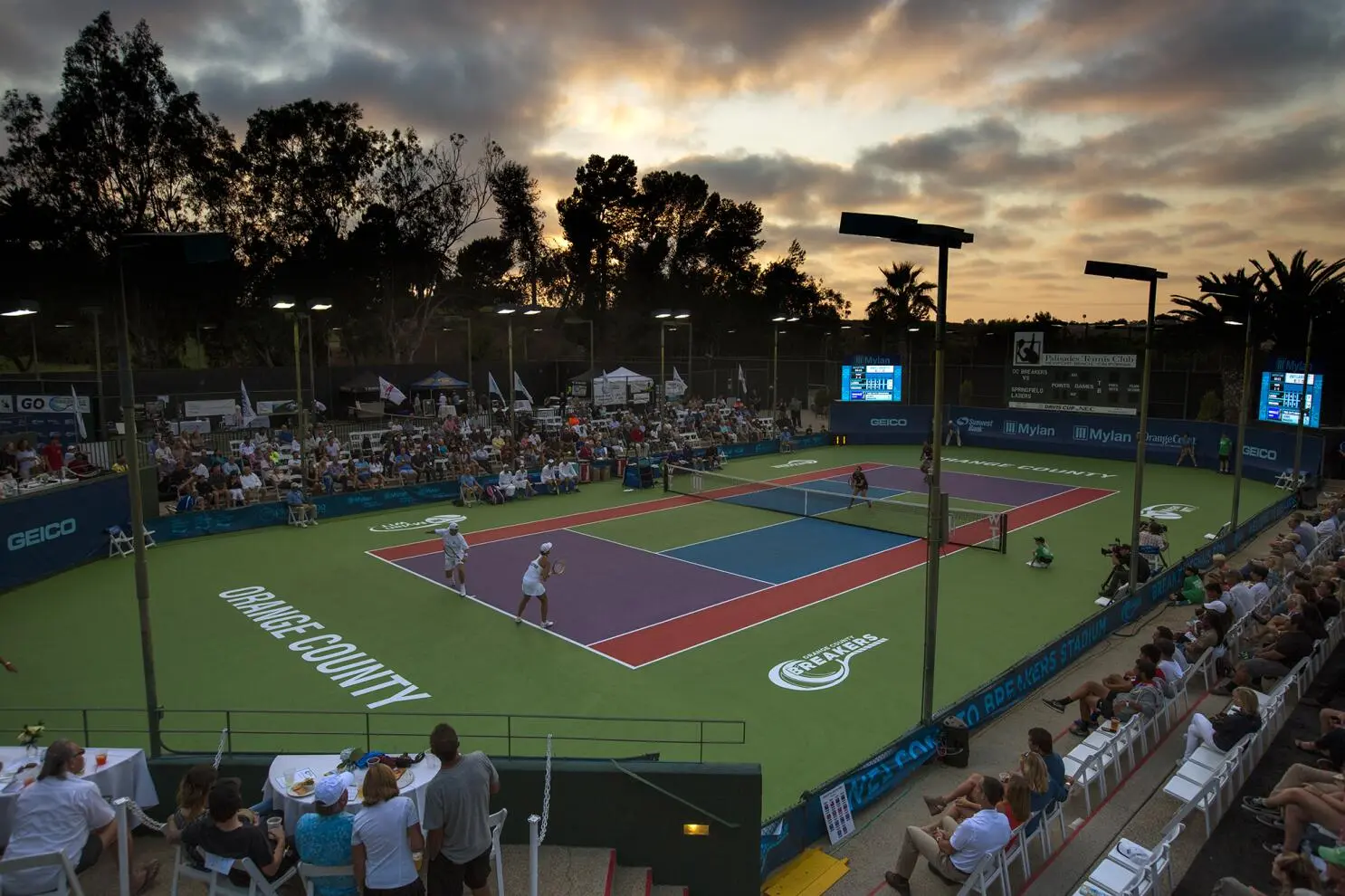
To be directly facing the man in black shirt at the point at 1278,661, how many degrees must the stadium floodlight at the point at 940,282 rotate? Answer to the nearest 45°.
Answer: approximately 135° to its right

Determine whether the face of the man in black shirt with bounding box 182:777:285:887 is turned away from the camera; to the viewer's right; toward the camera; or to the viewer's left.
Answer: away from the camera

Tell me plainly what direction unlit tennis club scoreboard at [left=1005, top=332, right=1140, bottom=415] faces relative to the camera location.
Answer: facing the viewer

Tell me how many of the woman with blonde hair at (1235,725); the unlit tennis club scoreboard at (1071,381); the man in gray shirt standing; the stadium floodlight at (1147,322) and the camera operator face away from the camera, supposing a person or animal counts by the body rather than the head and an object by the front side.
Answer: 1

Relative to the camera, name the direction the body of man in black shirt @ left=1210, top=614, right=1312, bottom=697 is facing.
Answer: to the viewer's left

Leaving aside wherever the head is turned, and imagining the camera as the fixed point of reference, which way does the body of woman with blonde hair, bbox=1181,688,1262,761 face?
to the viewer's left

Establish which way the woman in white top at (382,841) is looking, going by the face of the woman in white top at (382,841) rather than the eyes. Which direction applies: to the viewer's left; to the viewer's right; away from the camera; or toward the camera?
away from the camera

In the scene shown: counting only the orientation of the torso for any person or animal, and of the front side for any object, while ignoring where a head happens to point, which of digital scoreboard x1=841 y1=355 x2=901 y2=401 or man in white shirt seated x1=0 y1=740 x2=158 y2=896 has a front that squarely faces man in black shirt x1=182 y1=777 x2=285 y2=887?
the digital scoreboard

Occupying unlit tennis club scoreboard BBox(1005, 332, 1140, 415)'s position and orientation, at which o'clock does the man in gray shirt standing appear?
The man in gray shirt standing is roughly at 12 o'clock from the unlit tennis club scoreboard.

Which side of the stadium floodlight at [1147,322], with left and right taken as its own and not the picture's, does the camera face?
left

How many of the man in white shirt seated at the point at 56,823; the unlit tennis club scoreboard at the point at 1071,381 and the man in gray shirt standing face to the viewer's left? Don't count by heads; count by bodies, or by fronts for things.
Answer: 0

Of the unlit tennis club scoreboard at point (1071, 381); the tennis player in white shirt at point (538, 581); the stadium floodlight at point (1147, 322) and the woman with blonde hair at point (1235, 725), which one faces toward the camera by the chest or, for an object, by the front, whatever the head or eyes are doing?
the unlit tennis club scoreboard

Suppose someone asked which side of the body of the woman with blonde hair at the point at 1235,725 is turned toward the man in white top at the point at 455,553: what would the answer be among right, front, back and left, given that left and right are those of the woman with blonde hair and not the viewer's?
front

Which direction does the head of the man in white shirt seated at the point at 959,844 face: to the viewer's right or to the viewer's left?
to the viewer's left

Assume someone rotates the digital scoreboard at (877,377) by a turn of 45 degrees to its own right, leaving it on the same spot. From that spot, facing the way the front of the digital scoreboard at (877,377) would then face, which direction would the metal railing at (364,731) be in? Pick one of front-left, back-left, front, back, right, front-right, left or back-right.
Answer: front-left

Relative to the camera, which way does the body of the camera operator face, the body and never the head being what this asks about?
to the viewer's left

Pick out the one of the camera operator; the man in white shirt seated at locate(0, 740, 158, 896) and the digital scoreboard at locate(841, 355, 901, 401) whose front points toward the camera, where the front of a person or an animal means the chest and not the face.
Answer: the digital scoreboard

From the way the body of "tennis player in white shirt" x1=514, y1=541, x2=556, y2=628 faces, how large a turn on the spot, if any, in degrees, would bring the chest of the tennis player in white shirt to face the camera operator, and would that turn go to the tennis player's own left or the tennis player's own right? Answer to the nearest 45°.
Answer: approximately 45° to the tennis player's own right
